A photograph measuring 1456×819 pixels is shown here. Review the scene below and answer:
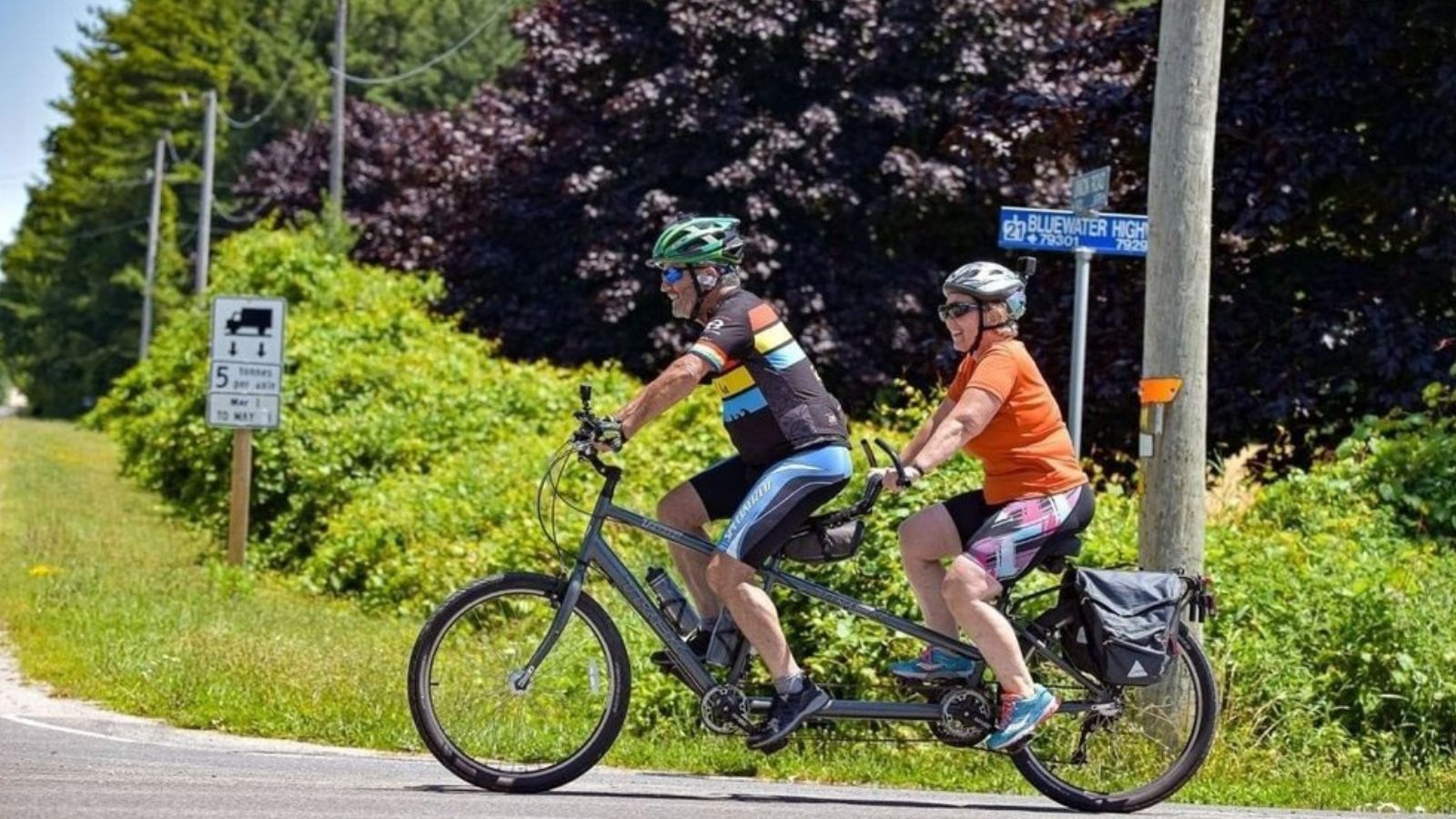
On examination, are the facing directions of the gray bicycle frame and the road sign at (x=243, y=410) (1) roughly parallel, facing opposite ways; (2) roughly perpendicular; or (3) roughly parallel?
roughly perpendicular

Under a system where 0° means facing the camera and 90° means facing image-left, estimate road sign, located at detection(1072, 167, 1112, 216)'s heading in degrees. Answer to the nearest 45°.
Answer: approximately 45°

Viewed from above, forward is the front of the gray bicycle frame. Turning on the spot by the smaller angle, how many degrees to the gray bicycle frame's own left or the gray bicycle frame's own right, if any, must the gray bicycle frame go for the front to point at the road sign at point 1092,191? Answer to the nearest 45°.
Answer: approximately 135° to the gray bicycle frame's own right

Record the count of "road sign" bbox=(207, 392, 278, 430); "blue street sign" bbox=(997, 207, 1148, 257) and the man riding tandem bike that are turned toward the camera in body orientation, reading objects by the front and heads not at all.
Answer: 2

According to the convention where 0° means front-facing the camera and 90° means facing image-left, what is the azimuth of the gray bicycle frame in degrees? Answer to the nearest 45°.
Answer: approximately 90°

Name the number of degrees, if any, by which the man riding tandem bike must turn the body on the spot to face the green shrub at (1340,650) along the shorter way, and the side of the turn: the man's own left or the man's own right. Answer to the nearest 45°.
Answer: approximately 135° to the man's own right

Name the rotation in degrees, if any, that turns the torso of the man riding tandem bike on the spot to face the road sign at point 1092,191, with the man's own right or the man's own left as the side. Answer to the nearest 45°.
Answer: approximately 135° to the man's own right

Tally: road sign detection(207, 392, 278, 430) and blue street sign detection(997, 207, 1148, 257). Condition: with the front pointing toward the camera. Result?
2

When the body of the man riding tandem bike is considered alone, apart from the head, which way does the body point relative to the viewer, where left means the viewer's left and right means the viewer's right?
facing to the left of the viewer

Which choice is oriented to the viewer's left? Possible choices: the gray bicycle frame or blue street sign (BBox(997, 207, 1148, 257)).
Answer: the gray bicycle frame

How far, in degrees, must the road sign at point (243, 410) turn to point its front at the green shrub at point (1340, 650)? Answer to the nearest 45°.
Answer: approximately 45° to its left
